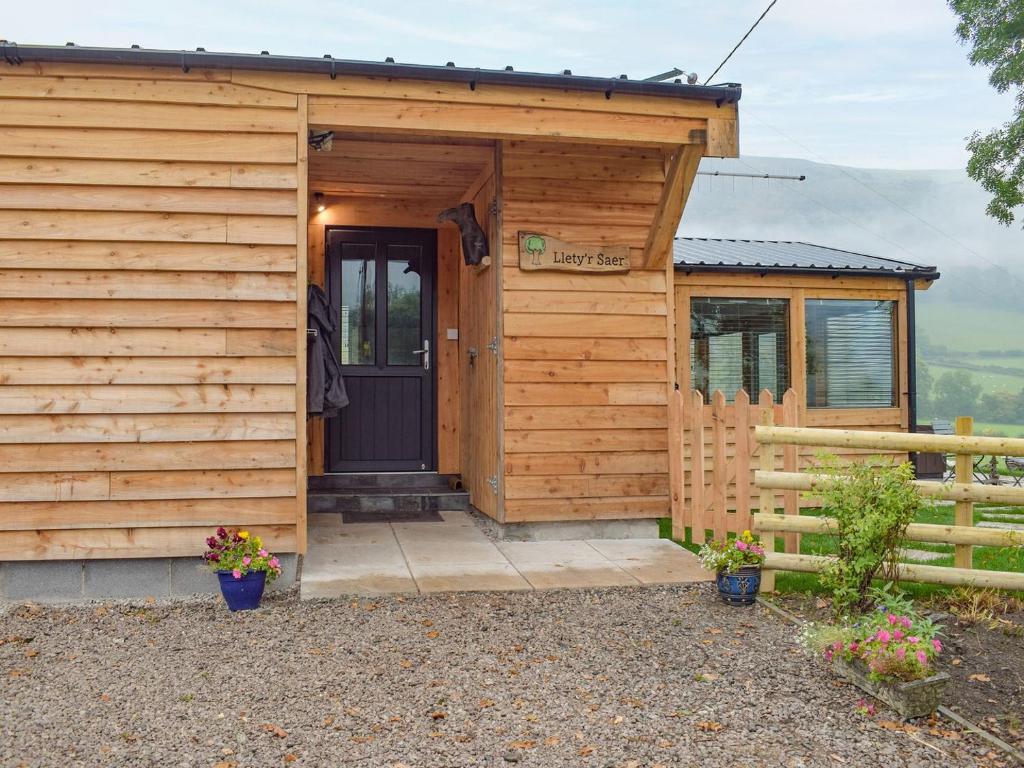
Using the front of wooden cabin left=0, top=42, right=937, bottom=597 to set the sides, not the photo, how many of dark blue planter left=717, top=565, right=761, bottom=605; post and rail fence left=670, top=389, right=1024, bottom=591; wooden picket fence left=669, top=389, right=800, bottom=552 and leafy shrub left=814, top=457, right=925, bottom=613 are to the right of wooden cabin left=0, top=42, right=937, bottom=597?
0

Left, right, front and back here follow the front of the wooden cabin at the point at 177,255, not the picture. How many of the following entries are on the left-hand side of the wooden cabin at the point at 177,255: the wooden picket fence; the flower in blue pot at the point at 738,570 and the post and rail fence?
3

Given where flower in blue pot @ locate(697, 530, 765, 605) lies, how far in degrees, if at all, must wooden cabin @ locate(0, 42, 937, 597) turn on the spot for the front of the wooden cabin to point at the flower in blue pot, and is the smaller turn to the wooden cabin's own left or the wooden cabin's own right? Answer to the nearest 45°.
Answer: approximately 90° to the wooden cabin's own left

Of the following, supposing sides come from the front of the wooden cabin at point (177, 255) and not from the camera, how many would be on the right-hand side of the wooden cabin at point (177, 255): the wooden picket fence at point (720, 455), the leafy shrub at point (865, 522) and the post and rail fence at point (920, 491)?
0

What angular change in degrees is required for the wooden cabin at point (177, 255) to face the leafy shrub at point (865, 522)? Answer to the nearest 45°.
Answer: approximately 90° to its left

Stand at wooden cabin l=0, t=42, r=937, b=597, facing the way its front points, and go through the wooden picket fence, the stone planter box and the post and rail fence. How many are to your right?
0

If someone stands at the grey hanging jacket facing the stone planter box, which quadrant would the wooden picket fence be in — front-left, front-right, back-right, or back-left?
front-left

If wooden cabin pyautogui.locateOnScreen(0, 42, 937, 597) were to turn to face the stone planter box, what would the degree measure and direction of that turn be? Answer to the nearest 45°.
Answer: approximately 45° to its left

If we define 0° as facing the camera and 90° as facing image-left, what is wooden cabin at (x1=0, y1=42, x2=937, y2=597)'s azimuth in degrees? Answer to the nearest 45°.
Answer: approximately 0°

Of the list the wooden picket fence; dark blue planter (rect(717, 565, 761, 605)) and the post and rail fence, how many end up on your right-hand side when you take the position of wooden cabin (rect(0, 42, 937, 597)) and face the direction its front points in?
0

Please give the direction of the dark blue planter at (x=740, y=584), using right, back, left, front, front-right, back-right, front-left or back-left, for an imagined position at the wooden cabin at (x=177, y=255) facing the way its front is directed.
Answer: left

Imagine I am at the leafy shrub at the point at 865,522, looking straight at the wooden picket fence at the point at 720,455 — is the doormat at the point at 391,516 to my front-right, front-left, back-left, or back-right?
front-left
